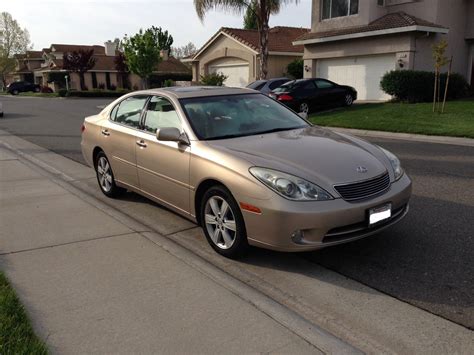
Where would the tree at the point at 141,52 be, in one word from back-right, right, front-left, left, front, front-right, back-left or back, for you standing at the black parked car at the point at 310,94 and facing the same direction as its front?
left

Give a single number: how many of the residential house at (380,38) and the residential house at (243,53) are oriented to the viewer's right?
0

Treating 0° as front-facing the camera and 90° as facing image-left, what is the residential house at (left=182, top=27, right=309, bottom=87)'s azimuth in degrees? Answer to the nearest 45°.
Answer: approximately 45°

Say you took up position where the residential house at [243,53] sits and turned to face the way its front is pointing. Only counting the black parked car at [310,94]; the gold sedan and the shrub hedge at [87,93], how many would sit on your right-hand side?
1

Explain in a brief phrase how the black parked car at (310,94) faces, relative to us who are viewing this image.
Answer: facing away from the viewer and to the right of the viewer

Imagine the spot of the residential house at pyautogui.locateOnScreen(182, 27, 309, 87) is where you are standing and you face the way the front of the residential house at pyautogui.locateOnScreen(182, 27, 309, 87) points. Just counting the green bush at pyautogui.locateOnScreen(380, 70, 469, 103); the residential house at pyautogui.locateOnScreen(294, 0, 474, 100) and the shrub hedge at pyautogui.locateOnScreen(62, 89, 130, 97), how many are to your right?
1

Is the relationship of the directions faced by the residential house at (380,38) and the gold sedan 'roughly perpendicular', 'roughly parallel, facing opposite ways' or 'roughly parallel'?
roughly perpendicular

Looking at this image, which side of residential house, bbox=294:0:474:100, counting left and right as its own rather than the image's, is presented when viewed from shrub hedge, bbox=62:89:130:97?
right

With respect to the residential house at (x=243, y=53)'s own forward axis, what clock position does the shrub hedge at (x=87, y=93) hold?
The shrub hedge is roughly at 3 o'clock from the residential house.

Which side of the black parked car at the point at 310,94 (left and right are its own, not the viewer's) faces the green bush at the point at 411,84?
front

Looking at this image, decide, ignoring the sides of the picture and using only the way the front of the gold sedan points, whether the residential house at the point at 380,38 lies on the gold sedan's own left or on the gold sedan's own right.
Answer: on the gold sedan's own left

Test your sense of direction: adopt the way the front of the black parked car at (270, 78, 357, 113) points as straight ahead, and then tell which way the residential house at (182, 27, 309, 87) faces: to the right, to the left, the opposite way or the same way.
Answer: the opposite way

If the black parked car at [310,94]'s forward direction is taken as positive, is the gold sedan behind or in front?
behind

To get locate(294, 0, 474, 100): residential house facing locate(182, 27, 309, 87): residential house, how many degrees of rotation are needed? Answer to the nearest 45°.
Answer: approximately 90° to its right

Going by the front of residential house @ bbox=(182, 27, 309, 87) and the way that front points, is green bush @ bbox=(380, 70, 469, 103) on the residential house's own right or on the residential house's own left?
on the residential house's own left
